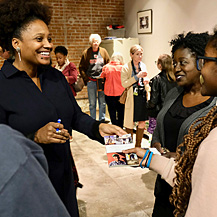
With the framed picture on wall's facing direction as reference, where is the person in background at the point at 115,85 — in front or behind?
in front

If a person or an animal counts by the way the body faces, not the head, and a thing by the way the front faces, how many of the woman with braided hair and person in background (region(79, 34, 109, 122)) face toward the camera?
1

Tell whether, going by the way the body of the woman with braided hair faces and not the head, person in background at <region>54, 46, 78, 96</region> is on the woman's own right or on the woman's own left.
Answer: on the woman's own right

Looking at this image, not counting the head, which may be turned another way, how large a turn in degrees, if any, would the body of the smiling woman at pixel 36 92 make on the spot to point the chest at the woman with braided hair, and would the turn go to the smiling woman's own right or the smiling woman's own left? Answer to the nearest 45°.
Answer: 0° — they already face them

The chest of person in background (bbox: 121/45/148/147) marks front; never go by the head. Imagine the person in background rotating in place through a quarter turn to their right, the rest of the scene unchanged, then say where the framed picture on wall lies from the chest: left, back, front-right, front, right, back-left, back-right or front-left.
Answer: back-right

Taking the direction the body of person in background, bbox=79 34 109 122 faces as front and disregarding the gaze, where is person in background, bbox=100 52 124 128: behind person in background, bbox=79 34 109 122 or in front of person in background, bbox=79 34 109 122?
in front

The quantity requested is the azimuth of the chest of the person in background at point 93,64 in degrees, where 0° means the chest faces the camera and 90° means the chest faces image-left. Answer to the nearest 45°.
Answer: approximately 0°

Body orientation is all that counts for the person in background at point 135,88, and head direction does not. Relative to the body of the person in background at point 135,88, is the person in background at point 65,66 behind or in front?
behind

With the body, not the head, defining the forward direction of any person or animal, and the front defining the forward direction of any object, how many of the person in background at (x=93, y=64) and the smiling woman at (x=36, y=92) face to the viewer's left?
0

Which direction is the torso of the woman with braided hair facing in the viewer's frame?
to the viewer's left

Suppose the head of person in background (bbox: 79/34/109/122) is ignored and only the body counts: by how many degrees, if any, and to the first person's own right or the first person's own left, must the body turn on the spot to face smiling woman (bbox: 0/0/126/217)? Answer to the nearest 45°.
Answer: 0° — they already face them
